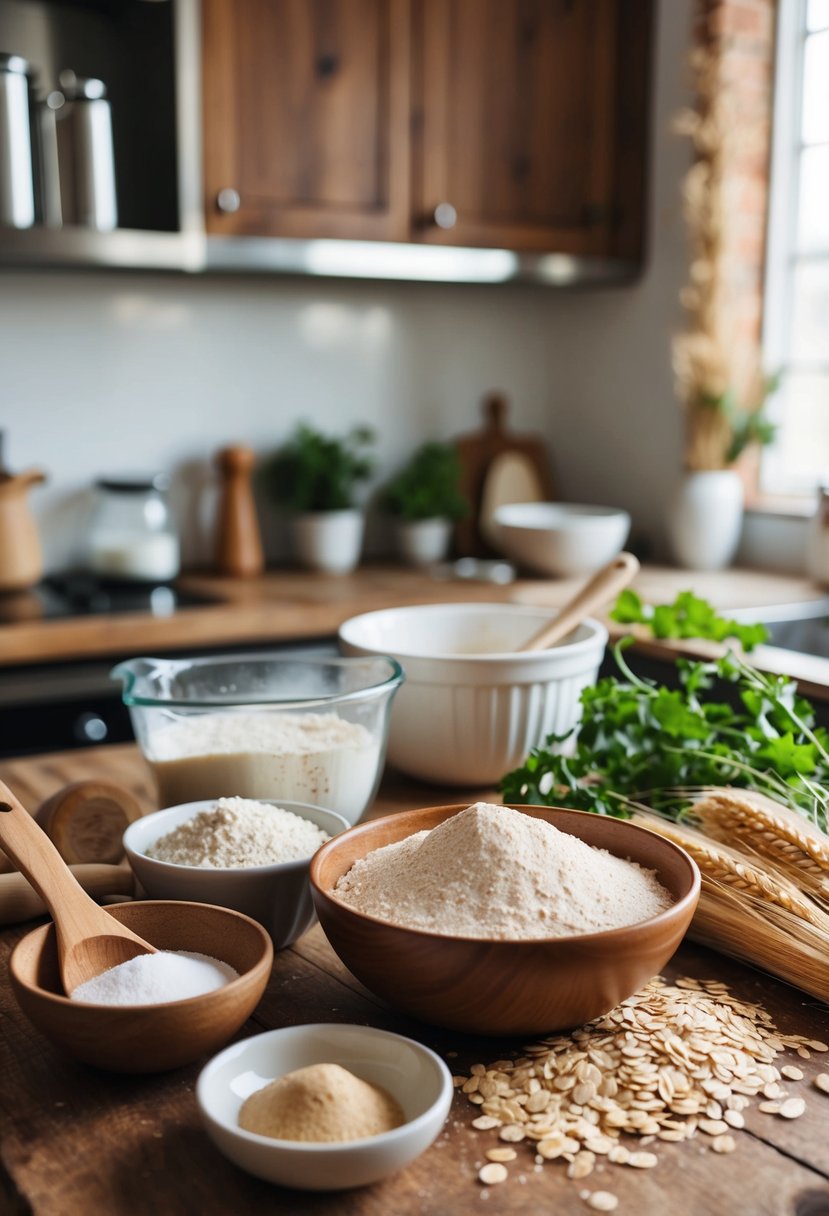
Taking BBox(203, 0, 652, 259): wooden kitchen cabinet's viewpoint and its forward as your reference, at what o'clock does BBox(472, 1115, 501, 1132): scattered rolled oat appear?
The scattered rolled oat is roughly at 12 o'clock from the wooden kitchen cabinet.

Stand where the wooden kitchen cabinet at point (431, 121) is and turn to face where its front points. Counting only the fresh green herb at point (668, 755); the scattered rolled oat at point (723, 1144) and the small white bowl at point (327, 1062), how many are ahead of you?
3

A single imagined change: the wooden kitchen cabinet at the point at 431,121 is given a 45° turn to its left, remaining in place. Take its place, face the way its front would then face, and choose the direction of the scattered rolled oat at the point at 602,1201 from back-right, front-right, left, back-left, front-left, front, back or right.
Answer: front-right

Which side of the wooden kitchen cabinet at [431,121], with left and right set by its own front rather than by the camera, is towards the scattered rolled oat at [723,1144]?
front

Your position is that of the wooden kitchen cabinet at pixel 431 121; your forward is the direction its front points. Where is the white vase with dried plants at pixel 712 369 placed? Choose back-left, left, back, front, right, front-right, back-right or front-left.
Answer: left

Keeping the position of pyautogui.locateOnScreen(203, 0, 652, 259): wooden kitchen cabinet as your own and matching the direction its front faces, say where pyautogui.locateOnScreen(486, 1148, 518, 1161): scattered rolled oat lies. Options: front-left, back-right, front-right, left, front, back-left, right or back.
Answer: front

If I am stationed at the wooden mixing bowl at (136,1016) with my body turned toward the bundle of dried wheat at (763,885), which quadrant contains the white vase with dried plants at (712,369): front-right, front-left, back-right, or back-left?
front-left

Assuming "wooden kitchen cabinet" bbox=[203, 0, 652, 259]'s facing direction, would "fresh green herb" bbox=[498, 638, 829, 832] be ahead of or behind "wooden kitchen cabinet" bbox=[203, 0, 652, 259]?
ahead

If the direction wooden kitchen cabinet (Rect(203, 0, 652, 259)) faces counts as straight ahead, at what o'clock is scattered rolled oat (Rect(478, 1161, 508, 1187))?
The scattered rolled oat is roughly at 12 o'clock from the wooden kitchen cabinet.

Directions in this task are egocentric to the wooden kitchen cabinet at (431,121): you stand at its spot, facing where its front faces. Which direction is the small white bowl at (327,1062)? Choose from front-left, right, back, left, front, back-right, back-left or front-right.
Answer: front

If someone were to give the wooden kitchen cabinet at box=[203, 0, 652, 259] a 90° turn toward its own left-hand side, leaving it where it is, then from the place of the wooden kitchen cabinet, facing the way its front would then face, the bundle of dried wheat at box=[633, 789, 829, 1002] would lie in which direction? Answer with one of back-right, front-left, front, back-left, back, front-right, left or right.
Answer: right

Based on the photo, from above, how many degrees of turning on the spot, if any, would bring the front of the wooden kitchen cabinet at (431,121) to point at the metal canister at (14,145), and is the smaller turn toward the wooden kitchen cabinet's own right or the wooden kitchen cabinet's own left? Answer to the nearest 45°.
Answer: approximately 45° to the wooden kitchen cabinet's own right

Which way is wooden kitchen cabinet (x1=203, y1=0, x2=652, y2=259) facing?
toward the camera

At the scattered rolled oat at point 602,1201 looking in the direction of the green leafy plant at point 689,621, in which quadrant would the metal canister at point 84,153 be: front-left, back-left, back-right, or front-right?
front-left

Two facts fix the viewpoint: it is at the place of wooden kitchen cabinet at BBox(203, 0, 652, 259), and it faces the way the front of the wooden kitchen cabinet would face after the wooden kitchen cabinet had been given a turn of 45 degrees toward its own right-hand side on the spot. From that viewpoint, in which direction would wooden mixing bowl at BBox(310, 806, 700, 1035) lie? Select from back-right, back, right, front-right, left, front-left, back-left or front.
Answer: front-left

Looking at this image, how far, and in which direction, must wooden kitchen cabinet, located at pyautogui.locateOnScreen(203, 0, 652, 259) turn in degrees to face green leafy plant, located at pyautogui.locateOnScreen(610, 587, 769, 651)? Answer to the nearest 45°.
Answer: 0° — it already faces it

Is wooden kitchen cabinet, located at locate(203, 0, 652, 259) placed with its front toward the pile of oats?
yes
